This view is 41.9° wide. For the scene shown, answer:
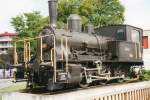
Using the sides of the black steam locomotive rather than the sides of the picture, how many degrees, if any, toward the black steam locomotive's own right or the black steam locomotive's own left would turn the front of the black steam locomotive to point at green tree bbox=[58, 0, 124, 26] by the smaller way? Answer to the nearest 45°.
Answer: approximately 135° to the black steam locomotive's own right

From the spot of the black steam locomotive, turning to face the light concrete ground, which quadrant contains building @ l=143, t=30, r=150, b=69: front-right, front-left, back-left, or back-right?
back-left

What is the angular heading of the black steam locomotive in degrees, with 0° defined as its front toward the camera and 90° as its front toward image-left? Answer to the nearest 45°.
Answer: approximately 45°

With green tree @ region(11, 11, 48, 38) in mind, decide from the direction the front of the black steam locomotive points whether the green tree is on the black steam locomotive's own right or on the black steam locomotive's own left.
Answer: on the black steam locomotive's own right

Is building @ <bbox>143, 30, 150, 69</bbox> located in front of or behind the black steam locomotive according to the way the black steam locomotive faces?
behind
